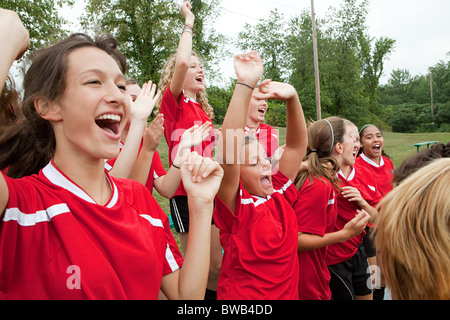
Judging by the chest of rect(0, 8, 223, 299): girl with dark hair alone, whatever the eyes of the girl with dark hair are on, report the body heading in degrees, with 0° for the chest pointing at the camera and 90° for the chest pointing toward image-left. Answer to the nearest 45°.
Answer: approximately 315°

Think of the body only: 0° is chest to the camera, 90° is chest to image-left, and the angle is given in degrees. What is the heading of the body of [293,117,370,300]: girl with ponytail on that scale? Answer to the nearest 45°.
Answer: approximately 270°

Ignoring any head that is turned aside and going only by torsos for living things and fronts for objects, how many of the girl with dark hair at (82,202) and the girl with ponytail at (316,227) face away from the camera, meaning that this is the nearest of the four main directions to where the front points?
0

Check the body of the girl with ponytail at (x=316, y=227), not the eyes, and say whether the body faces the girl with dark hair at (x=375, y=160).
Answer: no

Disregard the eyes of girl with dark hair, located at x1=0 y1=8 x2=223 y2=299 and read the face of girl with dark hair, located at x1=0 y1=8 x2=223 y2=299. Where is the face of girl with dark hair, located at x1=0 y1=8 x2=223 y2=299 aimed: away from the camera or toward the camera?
toward the camera

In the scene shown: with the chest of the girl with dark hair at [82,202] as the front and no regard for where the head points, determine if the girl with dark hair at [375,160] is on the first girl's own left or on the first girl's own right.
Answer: on the first girl's own left

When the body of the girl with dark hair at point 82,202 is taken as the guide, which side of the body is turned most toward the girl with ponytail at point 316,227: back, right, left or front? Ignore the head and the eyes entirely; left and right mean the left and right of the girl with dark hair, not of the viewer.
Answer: left

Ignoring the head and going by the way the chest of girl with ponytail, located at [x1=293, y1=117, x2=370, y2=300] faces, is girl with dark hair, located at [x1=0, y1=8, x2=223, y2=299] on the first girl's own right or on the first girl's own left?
on the first girl's own right
